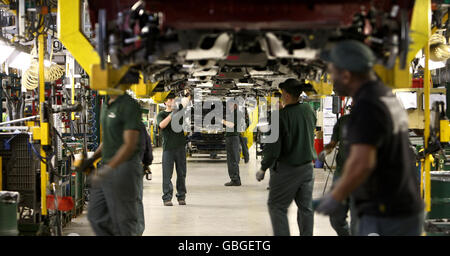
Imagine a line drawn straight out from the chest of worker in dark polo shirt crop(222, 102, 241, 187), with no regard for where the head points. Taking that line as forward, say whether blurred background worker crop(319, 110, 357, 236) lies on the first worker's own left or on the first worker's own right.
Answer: on the first worker's own left

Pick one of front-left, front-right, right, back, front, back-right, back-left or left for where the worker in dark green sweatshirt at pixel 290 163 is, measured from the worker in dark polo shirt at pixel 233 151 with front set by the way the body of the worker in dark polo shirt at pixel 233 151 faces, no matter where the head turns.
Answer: left

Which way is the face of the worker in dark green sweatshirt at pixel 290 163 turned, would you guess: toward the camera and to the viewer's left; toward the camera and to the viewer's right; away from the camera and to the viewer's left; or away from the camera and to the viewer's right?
away from the camera and to the viewer's left

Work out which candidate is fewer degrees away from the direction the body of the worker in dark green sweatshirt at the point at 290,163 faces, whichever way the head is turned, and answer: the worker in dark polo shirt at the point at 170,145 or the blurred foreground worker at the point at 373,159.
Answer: the worker in dark polo shirt

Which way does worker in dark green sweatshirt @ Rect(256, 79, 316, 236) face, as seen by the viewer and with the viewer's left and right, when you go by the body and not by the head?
facing away from the viewer and to the left of the viewer

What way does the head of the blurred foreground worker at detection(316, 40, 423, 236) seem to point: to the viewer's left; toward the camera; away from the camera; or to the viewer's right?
to the viewer's left
